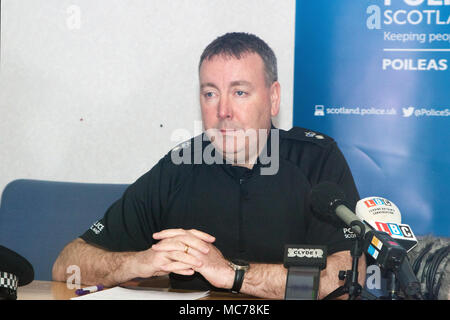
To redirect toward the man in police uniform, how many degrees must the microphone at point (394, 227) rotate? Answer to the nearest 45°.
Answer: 0° — it already faces them

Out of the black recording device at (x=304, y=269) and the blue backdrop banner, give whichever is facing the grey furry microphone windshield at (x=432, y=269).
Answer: the blue backdrop banner

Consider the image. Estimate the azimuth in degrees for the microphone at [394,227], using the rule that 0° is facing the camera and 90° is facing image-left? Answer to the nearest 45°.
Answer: approximately 135°

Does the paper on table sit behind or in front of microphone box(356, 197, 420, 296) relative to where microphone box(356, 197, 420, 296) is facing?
in front

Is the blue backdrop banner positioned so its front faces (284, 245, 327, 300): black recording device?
yes

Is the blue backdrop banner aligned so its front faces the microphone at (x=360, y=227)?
yes

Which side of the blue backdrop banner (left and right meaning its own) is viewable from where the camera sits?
front
